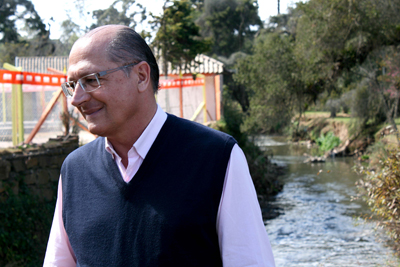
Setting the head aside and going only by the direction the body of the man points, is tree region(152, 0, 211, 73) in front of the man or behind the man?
behind

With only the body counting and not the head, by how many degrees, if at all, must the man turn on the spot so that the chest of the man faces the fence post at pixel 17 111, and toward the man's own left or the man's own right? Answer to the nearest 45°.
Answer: approximately 135° to the man's own right

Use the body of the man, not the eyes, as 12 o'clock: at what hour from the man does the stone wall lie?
The stone wall is roughly at 4 o'clock from the man.

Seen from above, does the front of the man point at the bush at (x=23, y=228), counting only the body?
no

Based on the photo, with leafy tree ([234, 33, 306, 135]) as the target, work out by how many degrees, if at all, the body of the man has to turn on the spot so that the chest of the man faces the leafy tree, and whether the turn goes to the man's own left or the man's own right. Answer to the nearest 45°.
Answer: approximately 135° to the man's own right

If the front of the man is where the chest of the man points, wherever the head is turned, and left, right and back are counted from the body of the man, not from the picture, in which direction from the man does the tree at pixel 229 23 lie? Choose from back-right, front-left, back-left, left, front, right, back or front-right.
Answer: back-right

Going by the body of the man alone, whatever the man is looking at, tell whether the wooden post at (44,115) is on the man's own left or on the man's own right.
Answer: on the man's own right

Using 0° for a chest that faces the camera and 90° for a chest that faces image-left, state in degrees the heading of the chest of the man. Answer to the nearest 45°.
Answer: approximately 45°

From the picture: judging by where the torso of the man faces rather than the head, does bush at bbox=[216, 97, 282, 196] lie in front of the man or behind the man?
behind
